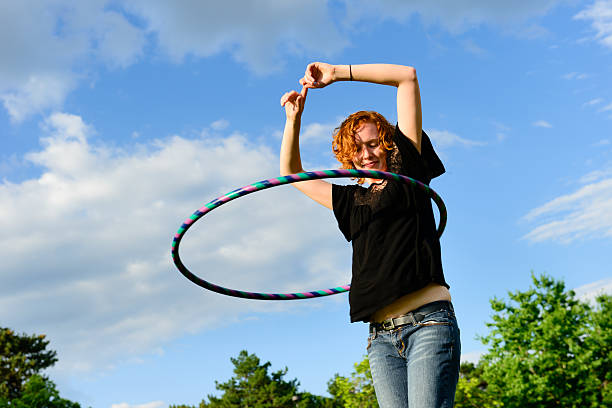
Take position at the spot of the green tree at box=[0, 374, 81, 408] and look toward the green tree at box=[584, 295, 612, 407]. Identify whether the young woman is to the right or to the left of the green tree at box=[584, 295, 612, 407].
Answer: right

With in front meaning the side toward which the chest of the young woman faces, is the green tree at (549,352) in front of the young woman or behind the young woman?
behind

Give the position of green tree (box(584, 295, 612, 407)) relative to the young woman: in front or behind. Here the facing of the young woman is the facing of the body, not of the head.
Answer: behind

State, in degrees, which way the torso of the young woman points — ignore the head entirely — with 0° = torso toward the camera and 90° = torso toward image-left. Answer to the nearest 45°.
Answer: approximately 45°

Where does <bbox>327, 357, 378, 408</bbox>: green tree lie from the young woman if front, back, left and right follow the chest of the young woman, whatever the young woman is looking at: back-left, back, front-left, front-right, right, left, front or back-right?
back-right
